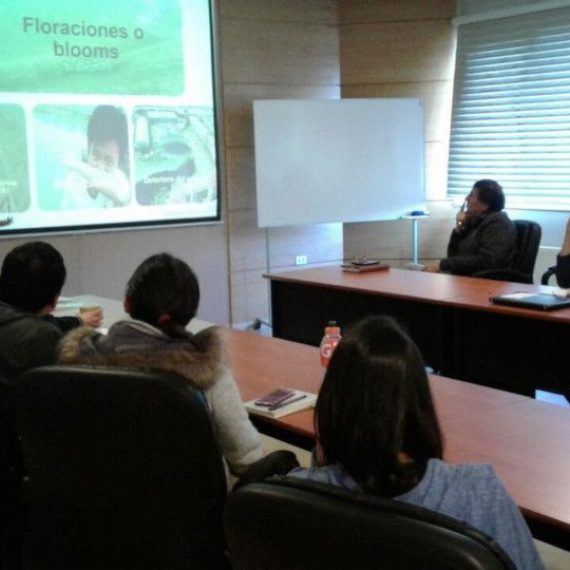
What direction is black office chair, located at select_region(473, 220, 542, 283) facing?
to the viewer's left

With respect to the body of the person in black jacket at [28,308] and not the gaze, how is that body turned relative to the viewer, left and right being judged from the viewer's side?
facing away from the viewer and to the right of the viewer

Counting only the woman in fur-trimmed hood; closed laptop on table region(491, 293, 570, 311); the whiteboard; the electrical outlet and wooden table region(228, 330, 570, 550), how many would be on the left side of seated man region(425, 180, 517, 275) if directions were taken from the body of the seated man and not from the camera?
3

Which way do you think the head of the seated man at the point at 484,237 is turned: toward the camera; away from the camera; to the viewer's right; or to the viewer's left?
to the viewer's left

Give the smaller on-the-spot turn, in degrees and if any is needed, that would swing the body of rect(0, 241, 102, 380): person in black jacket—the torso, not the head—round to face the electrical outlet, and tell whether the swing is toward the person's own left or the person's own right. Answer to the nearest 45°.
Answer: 0° — they already face it

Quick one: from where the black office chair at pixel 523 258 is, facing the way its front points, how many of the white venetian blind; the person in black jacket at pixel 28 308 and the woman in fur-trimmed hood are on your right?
1

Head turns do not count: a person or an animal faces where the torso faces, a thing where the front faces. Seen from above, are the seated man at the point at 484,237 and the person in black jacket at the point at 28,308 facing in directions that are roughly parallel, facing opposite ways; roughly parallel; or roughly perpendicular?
roughly perpendicular

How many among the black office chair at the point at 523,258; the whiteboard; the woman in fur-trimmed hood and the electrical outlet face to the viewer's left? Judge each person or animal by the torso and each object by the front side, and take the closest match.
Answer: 1

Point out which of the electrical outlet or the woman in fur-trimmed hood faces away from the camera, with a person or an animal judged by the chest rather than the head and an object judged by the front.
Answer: the woman in fur-trimmed hood

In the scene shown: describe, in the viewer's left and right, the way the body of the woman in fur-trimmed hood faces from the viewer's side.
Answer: facing away from the viewer

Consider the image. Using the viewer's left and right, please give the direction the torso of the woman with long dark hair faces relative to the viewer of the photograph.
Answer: facing away from the viewer

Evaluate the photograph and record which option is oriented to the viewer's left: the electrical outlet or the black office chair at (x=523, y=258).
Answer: the black office chair

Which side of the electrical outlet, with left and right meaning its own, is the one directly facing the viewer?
front

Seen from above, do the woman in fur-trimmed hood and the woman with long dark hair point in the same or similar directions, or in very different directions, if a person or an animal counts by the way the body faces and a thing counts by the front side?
same or similar directions

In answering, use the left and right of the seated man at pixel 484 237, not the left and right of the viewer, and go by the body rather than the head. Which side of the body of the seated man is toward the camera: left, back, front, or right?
left

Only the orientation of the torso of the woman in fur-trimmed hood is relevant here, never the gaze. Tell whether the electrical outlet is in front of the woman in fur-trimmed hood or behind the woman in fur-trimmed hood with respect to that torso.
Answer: in front

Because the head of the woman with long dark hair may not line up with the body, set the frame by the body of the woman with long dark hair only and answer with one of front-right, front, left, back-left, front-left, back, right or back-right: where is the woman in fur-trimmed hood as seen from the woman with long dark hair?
front-left

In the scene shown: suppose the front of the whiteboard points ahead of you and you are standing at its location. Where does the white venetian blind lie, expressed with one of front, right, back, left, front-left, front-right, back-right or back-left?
left

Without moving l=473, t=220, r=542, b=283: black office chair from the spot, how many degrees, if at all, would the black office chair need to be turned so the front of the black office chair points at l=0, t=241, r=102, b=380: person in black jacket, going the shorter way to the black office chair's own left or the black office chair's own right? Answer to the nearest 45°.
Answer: approximately 45° to the black office chair's own left
